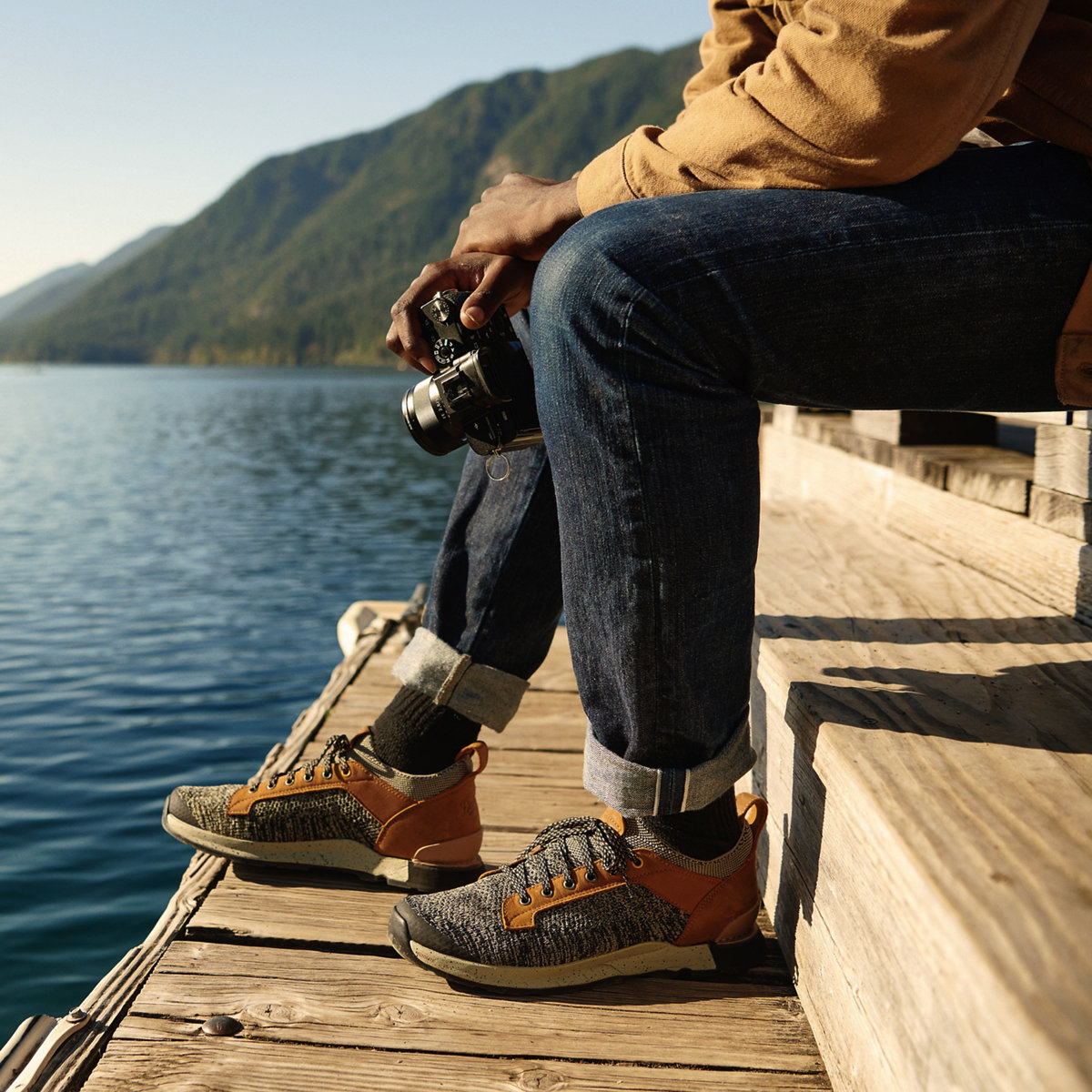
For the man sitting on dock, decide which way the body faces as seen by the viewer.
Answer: to the viewer's left
